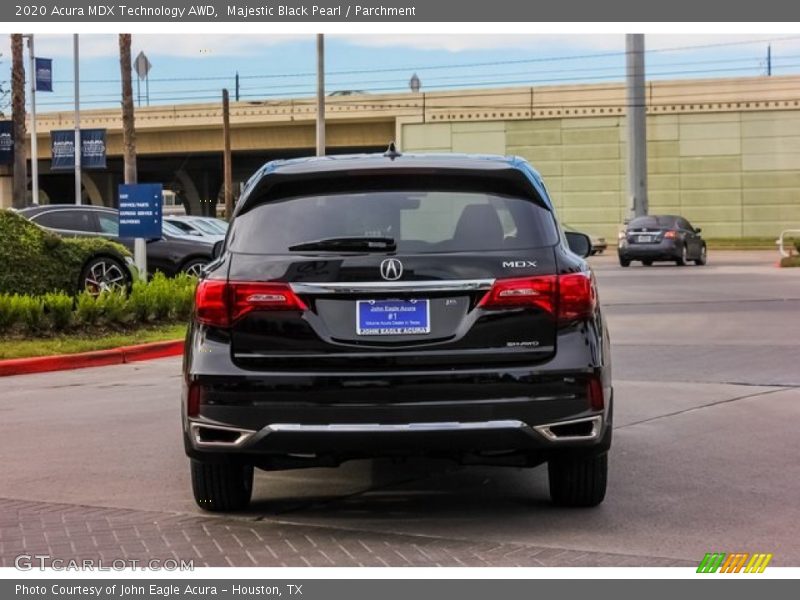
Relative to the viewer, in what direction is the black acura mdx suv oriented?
away from the camera

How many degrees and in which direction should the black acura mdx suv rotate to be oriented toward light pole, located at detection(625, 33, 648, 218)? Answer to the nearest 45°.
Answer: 0° — it already faces it

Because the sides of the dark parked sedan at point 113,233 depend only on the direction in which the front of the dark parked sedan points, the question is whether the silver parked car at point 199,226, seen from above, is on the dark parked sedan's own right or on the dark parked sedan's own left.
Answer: on the dark parked sedan's own left

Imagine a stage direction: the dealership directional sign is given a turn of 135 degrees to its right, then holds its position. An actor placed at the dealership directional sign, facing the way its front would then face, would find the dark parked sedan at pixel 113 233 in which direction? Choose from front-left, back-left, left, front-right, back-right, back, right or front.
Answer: front-right

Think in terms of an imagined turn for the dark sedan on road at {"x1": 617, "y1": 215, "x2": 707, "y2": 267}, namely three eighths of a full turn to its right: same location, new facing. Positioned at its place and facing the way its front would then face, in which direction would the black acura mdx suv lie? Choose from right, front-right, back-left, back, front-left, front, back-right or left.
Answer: front

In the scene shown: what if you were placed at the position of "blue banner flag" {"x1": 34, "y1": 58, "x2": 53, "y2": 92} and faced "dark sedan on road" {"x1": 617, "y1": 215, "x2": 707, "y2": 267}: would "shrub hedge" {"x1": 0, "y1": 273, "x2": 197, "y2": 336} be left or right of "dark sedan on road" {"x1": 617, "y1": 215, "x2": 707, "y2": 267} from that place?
right

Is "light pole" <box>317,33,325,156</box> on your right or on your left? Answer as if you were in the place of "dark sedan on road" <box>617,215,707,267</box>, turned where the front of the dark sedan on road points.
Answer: on your left

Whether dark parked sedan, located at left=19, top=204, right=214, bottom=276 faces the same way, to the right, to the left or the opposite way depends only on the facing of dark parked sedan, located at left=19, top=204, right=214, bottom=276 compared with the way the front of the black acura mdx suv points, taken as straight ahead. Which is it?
to the right

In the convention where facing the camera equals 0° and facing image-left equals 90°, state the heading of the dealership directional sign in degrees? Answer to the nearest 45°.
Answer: approximately 0°

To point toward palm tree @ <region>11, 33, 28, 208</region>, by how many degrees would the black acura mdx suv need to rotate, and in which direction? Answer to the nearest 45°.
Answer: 0° — it already faces it

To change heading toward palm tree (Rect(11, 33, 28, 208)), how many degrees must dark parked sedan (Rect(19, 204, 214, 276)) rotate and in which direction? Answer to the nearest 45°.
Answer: approximately 90° to its left

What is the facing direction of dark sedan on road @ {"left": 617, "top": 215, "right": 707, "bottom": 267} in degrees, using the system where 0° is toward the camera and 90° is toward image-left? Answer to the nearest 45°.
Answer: approximately 225°

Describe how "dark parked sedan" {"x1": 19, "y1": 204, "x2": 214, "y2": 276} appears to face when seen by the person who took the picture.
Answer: facing to the right of the viewer
